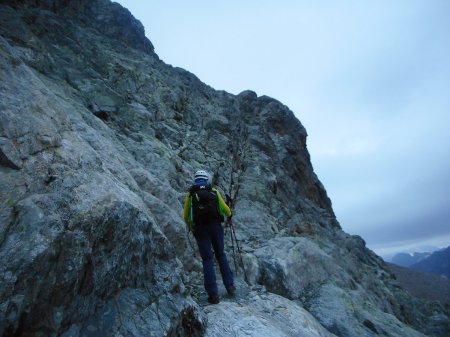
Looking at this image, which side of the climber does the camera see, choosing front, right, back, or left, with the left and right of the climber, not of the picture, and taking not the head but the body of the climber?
back
